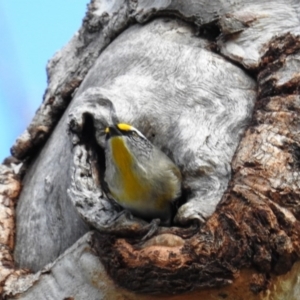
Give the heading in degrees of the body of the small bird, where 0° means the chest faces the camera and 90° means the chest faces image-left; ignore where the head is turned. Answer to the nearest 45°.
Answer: approximately 45°
